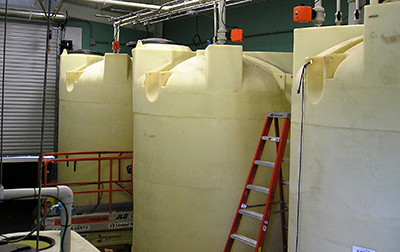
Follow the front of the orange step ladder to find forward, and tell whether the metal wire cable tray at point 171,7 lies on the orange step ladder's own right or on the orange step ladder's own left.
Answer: on the orange step ladder's own right

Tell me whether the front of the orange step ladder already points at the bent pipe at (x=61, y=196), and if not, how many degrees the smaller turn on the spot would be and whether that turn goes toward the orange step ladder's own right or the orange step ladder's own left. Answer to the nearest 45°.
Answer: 0° — it already faces it

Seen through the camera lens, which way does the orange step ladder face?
facing the viewer and to the left of the viewer

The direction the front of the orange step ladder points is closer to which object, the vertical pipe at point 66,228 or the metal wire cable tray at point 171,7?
the vertical pipe

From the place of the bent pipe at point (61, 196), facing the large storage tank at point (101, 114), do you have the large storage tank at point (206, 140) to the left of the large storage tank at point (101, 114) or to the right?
right

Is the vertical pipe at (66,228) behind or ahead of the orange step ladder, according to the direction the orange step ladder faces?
ahead

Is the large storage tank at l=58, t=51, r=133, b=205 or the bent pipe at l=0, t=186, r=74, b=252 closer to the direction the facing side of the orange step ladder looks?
the bent pipe

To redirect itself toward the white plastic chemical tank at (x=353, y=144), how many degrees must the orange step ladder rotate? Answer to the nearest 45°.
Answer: approximately 90° to its left

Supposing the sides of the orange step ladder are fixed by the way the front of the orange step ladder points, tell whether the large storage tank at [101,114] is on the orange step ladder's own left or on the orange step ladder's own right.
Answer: on the orange step ladder's own right
